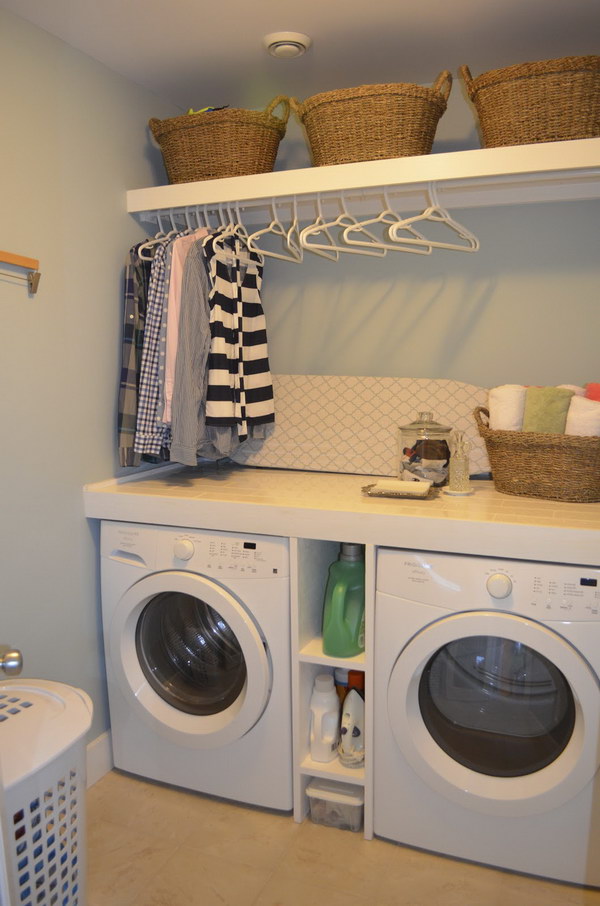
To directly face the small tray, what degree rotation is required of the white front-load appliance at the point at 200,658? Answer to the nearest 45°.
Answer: approximately 135° to its left

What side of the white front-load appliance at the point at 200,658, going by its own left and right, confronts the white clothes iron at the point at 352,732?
left

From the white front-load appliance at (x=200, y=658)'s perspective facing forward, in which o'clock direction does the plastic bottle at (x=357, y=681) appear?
The plastic bottle is roughly at 8 o'clock from the white front-load appliance.

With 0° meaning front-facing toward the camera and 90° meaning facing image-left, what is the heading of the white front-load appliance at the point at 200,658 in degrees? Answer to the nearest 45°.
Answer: approximately 45°

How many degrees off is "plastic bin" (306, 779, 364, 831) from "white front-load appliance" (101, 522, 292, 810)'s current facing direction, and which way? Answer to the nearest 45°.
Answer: approximately 90° to its left

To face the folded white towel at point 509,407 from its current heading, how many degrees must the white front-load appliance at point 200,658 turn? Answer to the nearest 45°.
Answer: approximately 135° to its left

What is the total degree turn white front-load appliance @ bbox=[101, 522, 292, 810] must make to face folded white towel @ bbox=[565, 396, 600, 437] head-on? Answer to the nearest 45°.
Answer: approximately 135° to its left
